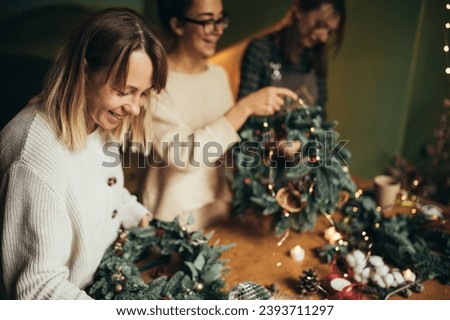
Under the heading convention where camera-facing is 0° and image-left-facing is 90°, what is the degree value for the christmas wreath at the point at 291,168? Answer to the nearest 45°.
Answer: approximately 0°

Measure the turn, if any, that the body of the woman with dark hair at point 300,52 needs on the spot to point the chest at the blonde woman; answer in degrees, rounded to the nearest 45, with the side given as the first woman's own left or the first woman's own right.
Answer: approximately 90° to the first woman's own right
